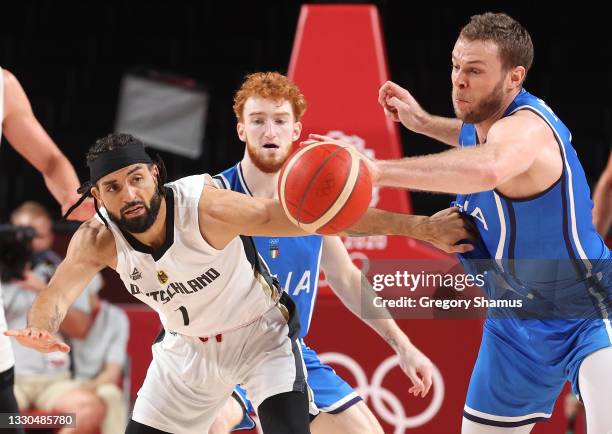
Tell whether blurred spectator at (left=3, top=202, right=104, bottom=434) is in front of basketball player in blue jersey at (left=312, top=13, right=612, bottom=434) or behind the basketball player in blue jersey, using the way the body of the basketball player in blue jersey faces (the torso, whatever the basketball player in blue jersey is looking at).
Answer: in front

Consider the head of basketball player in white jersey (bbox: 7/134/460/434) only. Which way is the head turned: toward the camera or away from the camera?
toward the camera

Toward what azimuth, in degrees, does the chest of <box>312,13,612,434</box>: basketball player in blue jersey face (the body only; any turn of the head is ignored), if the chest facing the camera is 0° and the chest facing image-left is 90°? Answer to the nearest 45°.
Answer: approximately 90°

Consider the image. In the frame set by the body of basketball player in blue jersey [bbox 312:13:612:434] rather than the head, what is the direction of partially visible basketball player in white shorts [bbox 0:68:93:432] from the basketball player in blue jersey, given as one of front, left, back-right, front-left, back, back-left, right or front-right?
front

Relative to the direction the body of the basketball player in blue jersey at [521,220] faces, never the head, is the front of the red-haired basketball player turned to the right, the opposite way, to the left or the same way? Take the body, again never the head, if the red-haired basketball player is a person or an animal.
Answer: to the left

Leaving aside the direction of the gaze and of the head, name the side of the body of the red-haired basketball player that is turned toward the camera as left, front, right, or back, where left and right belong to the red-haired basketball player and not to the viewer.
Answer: front

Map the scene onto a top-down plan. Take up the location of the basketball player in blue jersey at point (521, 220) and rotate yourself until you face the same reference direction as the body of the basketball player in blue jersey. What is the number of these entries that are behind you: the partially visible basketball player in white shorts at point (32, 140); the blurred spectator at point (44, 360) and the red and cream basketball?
0

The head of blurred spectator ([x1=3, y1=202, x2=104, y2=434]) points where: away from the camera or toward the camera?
toward the camera

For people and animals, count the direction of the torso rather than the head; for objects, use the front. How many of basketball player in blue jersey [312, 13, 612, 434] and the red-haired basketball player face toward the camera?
1

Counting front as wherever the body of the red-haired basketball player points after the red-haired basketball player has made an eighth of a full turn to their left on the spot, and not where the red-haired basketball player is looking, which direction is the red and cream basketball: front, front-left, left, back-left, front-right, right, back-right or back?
front-right

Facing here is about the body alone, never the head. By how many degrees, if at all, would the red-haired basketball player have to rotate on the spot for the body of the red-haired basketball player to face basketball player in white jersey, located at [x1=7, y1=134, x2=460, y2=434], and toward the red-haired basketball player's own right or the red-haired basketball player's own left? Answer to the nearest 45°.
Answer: approximately 45° to the red-haired basketball player's own right

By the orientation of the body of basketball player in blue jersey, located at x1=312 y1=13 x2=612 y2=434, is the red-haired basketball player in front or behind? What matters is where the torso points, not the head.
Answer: in front

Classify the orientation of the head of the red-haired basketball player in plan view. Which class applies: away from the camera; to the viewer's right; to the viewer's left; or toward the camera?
toward the camera

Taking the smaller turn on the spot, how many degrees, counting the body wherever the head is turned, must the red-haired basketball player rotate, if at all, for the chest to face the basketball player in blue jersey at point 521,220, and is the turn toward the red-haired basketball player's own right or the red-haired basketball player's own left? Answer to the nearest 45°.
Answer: approximately 45° to the red-haired basketball player's own left

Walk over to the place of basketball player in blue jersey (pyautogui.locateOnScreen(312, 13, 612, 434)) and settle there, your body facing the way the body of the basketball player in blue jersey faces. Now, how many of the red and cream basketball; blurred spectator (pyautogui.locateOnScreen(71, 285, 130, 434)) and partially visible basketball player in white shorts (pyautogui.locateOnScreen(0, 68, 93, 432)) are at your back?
0

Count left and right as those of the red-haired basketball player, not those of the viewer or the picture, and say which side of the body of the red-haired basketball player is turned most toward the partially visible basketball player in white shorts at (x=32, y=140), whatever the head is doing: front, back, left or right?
right
